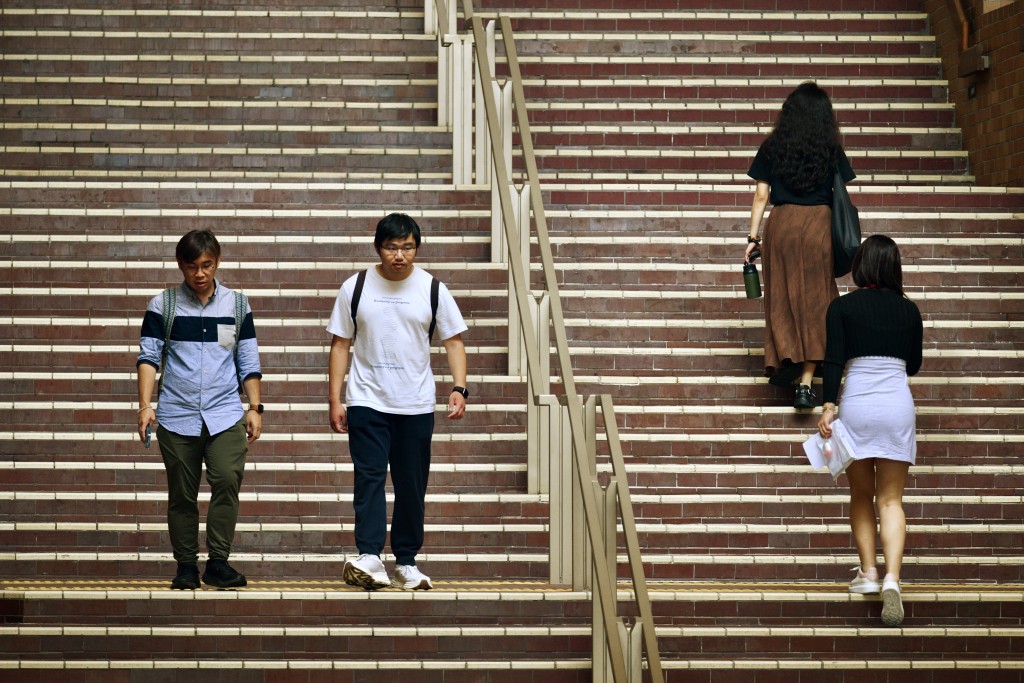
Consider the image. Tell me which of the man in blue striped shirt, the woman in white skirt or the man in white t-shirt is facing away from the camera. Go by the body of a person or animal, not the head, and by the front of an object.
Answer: the woman in white skirt

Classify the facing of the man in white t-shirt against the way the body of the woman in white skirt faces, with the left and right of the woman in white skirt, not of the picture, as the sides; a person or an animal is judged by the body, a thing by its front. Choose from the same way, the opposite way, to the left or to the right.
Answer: the opposite way

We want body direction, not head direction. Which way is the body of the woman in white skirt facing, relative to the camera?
away from the camera

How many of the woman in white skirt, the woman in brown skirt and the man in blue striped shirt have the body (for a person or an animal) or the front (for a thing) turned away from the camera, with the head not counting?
2

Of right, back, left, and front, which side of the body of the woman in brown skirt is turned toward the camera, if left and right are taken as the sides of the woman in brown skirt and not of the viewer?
back

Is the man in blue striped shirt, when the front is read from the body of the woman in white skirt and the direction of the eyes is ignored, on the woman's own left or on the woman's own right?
on the woman's own left

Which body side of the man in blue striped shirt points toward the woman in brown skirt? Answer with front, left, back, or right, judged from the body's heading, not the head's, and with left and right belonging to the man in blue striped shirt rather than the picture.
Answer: left

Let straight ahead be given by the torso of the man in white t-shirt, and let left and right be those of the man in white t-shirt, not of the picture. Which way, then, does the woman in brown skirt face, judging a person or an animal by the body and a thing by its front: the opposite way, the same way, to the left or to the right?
the opposite way

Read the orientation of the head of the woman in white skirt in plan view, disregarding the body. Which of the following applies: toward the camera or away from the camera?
away from the camera

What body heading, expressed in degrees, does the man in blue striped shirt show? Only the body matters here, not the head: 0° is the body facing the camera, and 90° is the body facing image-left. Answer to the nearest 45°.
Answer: approximately 0°

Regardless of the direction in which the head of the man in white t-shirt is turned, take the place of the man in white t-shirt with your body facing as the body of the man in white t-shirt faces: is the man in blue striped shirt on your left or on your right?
on your right
